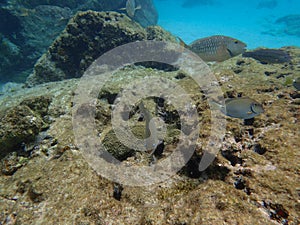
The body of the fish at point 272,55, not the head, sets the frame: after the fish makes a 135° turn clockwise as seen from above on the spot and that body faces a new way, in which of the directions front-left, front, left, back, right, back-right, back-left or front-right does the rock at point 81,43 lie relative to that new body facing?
front-right

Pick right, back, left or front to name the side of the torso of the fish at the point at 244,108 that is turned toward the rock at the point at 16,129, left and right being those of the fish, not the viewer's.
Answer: back

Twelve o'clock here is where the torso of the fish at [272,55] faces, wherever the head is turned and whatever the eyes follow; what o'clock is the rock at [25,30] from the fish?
The rock is roughly at 6 o'clock from the fish.

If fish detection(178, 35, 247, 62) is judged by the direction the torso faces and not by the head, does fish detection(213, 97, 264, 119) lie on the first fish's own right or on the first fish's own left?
on the first fish's own right

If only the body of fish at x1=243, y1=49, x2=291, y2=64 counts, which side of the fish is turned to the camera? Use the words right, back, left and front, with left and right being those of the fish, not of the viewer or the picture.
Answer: right

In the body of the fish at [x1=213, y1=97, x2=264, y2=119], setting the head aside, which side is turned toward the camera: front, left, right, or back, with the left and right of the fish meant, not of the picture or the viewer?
right

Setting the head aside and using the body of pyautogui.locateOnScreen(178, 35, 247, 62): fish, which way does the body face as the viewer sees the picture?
to the viewer's right

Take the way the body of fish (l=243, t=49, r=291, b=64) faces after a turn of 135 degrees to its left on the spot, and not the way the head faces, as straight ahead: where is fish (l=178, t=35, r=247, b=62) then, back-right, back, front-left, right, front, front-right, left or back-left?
left

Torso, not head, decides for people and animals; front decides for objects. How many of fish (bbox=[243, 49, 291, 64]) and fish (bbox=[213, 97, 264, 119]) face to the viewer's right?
2
